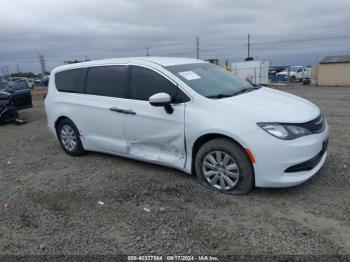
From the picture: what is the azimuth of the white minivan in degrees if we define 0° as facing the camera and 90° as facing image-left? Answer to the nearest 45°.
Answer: approximately 315°

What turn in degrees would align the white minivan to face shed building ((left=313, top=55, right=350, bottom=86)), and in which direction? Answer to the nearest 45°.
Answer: approximately 90° to its left

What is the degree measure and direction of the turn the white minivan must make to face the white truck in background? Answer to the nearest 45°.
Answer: approximately 135° to its left

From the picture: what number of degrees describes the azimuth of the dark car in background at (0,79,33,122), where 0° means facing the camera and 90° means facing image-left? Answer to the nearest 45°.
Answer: approximately 45°

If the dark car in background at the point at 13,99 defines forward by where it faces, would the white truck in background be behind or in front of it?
behind

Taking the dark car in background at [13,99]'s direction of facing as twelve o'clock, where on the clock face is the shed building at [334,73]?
The shed building is roughly at 7 o'clock from the dark car in background.

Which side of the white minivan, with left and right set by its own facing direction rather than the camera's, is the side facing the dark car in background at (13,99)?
back
